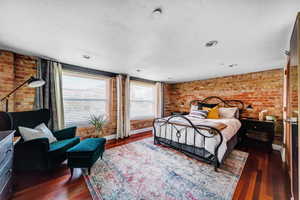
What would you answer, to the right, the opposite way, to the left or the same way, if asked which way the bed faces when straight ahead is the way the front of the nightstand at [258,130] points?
the same way

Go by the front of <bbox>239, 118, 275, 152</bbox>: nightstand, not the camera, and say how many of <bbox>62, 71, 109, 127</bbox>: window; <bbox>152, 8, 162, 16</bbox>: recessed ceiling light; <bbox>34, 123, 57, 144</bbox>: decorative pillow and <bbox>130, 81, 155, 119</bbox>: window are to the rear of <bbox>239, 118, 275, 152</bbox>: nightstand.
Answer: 0

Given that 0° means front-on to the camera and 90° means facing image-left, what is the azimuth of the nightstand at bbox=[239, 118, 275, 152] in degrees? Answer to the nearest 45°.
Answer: approximately 45°

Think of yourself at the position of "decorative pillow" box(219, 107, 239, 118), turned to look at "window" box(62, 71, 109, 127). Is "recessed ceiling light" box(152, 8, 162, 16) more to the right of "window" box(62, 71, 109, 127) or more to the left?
left

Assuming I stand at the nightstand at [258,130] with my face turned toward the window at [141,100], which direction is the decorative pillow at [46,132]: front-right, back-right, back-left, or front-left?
front-left

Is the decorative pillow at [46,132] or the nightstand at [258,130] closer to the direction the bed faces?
the decorative pillow

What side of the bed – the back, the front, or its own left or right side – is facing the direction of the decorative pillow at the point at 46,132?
front

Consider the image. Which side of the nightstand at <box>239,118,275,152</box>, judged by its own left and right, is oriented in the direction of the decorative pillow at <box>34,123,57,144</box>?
front

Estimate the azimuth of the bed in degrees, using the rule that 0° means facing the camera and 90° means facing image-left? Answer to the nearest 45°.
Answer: approximately 45°

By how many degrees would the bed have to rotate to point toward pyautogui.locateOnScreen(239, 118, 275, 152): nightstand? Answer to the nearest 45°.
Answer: approximately 180°

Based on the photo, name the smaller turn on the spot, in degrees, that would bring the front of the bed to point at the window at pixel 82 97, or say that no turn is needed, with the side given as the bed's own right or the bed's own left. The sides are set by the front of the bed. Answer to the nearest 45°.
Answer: approximately 45° to the bed's own right

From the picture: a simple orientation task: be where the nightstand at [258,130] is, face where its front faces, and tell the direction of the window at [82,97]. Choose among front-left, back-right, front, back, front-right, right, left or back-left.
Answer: front
